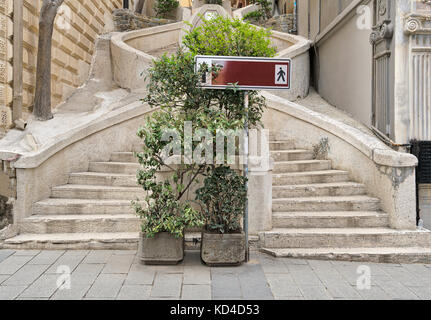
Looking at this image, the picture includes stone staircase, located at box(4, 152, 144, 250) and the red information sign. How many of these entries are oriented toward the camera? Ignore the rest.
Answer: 2

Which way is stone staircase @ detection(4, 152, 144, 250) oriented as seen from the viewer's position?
toward the camera

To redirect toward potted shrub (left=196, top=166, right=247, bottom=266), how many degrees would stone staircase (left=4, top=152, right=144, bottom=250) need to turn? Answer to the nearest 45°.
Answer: approximately 45° to its left

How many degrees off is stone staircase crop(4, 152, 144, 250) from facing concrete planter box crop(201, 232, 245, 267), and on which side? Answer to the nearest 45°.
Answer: approximately 45° to its left

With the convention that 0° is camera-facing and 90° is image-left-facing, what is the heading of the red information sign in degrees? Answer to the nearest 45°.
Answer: approximately 0°
